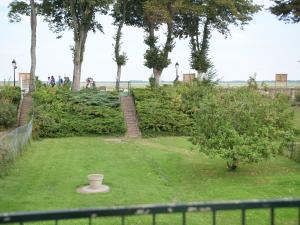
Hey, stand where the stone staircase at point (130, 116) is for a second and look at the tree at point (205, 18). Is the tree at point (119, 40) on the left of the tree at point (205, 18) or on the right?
left

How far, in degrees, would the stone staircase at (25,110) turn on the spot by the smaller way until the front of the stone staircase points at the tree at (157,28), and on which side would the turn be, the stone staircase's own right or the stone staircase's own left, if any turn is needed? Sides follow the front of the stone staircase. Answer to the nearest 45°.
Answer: approximately 135° to the stone staircase's own left

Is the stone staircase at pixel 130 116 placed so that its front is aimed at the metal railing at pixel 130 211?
yes

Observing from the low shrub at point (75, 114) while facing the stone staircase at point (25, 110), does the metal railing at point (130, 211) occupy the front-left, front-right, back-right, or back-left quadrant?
back-left

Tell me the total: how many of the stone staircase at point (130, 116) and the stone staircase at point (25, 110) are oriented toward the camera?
2

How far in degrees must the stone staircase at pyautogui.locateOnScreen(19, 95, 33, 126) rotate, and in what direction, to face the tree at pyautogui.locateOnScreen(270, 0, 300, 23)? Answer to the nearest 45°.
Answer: approximately 90° to its left

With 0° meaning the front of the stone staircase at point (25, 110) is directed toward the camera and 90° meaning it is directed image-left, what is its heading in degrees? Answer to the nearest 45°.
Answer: approximately 0°

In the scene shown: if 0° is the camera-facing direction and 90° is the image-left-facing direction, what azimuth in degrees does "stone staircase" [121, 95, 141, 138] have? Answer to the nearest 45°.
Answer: approximately 0°

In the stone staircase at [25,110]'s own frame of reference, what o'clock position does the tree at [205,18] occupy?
The tree is roughly at 8 o'clock from the stone staircase.

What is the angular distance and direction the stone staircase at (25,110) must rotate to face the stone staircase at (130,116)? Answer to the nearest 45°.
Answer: approximately 90° to its left

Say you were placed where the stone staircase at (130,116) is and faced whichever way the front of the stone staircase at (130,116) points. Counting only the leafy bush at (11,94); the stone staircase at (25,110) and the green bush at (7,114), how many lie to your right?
3
